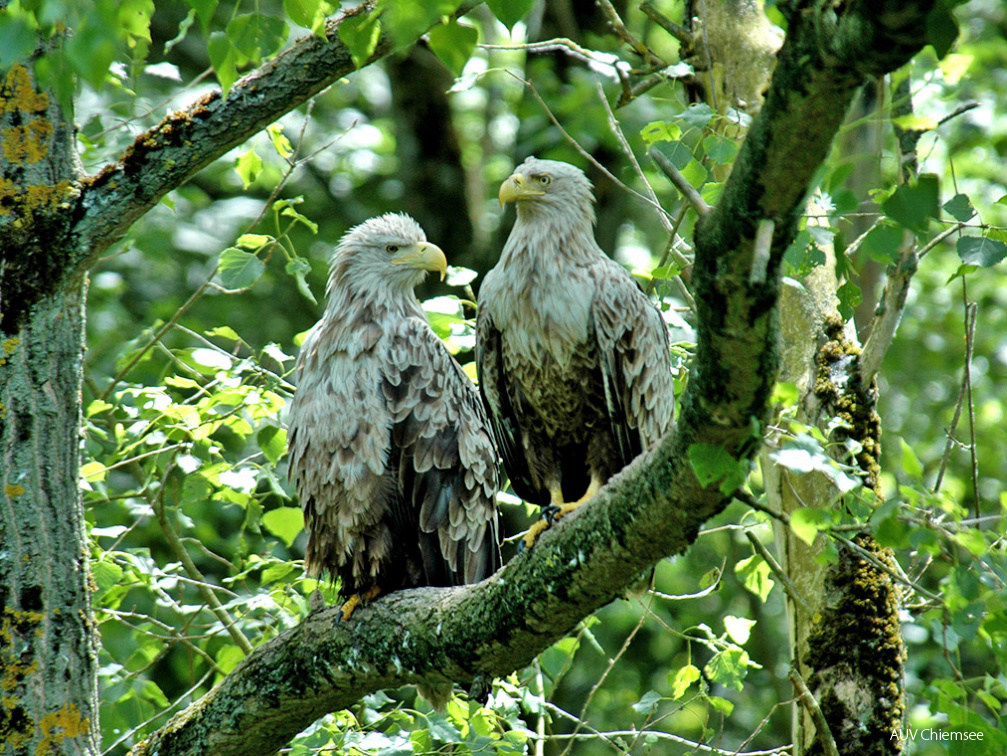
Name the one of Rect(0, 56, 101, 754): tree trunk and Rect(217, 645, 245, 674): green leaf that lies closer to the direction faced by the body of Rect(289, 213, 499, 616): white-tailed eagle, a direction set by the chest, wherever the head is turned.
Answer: the tree trunk
